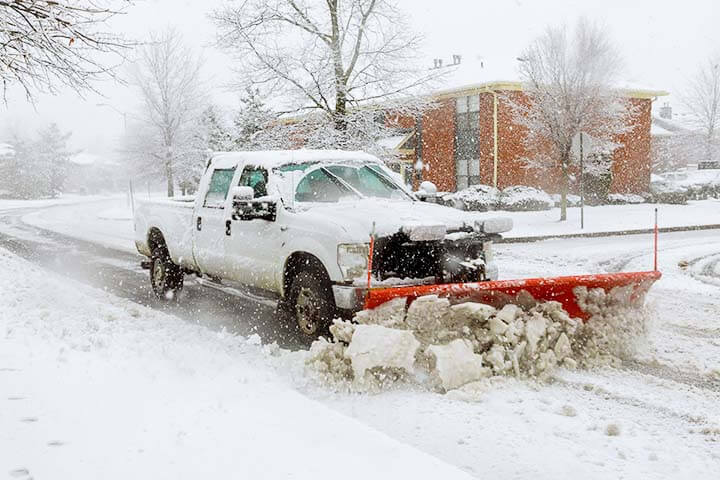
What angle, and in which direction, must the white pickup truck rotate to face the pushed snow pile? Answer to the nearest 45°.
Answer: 0° — it already faces it

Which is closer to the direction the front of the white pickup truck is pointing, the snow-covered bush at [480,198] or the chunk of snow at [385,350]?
the chunk of snow

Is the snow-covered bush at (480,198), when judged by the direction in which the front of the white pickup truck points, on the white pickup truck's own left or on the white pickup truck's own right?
on the white pickup truck's own left

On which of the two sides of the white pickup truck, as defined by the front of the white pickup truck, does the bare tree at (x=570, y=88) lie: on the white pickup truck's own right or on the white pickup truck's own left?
on the white pickup truck's own left

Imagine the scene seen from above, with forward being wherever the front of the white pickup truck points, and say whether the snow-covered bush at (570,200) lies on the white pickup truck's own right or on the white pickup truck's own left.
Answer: on the white pickup truck's own left

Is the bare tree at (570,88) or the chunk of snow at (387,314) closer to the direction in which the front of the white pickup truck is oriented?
the chunk of snow

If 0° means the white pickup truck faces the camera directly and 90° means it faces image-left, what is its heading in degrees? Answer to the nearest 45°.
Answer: approximately 315°

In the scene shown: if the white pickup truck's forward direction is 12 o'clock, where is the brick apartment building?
The brick apartment building is roughly at 8 o'clock from the white pickup truck.

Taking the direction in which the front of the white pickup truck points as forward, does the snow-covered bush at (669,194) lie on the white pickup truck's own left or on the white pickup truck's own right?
on the white pickup truck's own left
